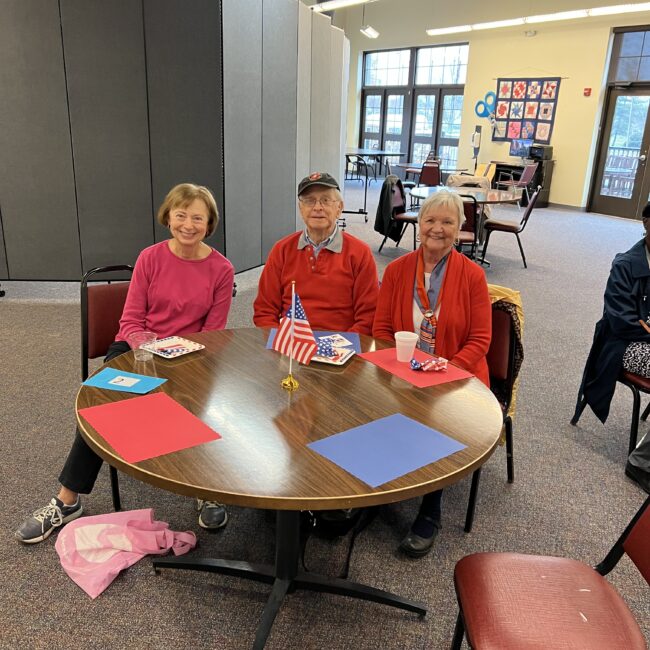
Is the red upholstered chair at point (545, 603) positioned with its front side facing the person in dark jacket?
no

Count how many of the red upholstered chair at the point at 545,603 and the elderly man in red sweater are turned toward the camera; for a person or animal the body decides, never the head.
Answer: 1

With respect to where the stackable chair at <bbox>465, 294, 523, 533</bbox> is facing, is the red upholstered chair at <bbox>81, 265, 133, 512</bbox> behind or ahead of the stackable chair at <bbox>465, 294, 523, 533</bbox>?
ahead

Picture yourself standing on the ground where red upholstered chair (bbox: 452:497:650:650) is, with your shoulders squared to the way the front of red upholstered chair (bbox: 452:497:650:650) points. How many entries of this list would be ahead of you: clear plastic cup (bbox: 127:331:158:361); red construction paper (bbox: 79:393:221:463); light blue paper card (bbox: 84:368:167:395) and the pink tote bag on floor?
4

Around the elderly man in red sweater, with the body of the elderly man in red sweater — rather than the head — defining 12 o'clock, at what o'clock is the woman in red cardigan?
The woman in red cardigan is roughly at 10 o'clock from the elderly man in red sweater.

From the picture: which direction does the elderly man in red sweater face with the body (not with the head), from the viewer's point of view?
toward the camera

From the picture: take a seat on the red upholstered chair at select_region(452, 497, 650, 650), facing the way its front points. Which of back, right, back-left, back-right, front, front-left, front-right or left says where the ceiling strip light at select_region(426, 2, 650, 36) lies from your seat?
right

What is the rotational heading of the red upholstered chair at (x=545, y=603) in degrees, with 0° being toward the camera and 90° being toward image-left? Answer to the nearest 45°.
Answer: approximately 90°

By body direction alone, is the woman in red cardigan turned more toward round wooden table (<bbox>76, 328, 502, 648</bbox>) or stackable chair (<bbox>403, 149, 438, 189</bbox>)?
the round wooden table

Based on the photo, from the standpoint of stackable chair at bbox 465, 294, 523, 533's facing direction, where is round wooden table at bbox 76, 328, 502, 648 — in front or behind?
in front

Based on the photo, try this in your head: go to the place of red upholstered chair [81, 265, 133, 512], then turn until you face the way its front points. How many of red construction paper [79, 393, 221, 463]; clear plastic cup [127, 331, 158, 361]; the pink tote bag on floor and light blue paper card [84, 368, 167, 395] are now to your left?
0

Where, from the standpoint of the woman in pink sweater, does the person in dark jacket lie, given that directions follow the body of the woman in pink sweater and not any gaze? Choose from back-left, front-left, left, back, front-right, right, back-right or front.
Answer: left

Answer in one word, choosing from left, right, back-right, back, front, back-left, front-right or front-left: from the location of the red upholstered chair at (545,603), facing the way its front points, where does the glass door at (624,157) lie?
right

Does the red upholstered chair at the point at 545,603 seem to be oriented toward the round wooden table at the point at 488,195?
no

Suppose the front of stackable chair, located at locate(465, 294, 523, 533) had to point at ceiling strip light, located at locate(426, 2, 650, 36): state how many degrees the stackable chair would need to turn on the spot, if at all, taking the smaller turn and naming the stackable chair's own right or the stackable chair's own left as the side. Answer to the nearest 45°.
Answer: approximately 135° to the stackable chair's own right

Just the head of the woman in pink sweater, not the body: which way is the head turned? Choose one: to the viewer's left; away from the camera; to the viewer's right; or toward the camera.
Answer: toward the camera

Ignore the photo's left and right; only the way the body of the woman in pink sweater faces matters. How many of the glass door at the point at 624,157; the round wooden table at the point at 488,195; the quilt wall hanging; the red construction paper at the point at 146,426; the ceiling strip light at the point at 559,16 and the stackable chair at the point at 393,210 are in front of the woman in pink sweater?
1
